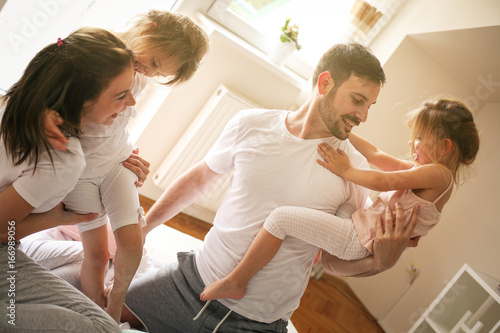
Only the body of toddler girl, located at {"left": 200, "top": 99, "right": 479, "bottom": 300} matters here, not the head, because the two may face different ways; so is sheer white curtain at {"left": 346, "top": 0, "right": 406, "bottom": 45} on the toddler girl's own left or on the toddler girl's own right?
on the toddler girl's own right

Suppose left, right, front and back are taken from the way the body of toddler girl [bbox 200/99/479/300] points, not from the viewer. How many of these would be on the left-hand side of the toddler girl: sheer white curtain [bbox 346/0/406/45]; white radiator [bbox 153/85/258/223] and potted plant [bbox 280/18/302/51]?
0

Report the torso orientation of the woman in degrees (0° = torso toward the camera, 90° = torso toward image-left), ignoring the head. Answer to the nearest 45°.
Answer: approximately 270°

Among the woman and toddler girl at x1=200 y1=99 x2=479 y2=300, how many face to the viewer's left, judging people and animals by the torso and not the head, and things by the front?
1

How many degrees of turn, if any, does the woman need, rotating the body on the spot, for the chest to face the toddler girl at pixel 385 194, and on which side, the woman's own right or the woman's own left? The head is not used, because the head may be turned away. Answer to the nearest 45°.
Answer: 0° — they already face them

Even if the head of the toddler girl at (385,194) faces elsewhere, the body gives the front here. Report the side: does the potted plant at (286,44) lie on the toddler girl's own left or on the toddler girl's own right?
on the toddler girl's own right

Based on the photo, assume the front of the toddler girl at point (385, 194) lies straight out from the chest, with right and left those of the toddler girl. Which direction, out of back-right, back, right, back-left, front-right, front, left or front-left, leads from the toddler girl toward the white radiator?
front-right

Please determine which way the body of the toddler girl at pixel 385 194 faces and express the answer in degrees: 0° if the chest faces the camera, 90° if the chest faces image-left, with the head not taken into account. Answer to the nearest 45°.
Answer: approximately 90°

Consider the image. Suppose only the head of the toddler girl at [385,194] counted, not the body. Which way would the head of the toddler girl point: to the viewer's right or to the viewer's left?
to the viewer's left
